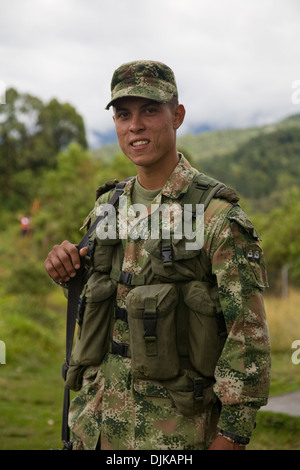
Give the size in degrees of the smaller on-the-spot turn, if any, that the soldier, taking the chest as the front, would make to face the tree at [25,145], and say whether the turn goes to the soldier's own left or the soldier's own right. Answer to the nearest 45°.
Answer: approximately 135° to the soldier's own right

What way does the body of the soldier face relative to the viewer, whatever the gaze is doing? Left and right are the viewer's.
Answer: facing the viewer and to the left of the viewer
